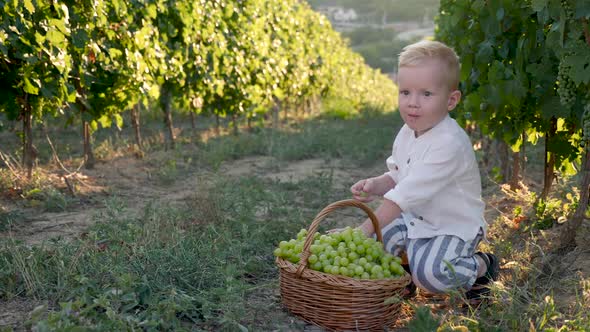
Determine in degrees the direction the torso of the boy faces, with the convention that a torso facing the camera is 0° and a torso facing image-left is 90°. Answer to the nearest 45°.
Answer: approximately 45°

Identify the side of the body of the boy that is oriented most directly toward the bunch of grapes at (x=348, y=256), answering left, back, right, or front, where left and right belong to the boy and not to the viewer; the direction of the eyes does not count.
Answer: front

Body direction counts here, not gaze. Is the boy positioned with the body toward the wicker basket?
yes
